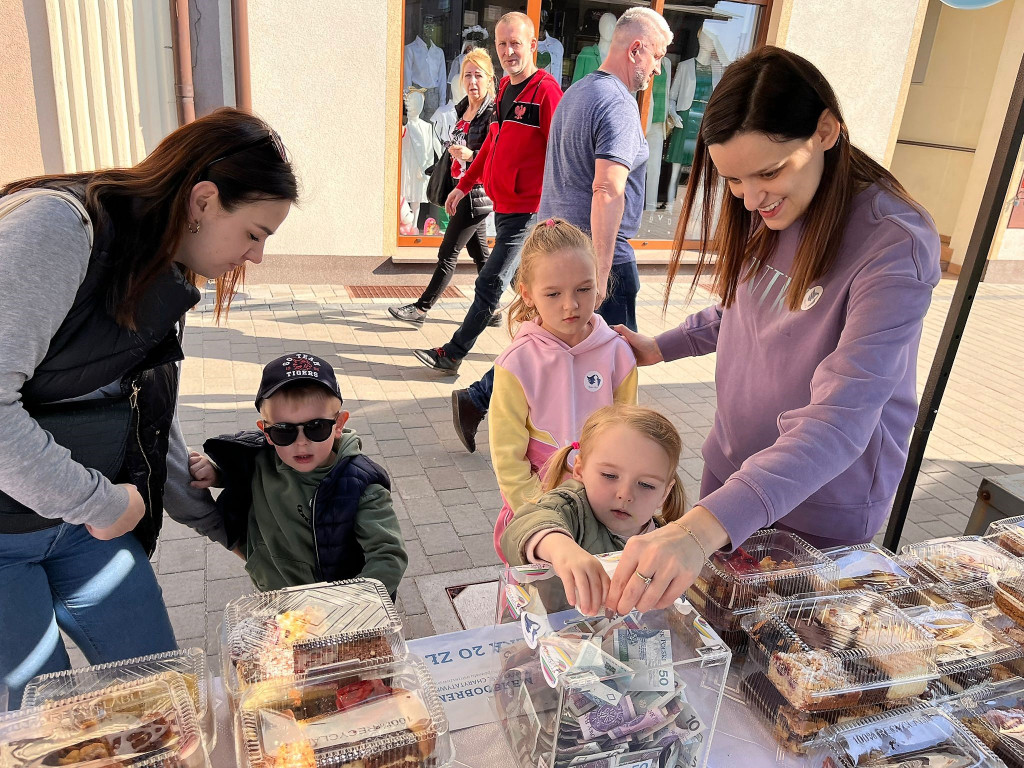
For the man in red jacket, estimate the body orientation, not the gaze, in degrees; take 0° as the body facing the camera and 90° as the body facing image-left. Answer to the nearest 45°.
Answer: approximately 45°

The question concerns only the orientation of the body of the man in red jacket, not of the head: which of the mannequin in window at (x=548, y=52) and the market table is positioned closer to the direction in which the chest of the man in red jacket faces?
the market table

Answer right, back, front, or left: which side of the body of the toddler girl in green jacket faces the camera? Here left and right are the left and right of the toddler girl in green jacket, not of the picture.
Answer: front

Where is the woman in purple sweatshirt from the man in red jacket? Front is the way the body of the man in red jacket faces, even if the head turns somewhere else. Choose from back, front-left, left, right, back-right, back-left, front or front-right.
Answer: front-left

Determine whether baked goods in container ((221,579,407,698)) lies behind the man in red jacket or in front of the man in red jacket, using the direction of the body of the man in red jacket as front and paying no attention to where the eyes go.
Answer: in front

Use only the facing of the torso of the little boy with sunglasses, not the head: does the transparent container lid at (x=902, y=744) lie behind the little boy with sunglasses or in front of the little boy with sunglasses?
in front

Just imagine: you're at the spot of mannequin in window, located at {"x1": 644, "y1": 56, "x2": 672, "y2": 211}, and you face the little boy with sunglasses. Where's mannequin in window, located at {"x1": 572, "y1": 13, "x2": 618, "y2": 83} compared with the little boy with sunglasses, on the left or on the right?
right

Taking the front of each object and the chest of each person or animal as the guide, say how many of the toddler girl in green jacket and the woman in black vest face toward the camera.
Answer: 1

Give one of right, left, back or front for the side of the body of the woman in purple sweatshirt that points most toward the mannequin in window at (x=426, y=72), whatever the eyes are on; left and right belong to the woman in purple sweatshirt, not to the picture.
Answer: right

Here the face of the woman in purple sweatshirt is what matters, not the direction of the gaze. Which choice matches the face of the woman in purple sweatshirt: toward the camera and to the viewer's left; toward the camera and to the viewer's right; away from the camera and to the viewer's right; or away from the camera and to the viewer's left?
toward the camera and to the viewer's left

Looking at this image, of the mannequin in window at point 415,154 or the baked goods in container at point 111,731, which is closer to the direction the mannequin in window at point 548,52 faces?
the baked goods in container

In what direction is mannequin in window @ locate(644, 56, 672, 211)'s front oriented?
toward the camera

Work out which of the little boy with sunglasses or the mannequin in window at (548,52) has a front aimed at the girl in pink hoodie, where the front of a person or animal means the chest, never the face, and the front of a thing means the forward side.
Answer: the mannequin in window

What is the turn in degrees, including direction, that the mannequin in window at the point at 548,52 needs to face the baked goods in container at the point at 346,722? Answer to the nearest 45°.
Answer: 0° — it already faces it

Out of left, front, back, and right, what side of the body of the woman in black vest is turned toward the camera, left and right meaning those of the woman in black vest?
right

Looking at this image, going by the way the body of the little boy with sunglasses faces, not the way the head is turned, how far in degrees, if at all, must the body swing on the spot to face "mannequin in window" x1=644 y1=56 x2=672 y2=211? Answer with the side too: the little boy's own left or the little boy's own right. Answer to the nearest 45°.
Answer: approximately 135° to the little boy's own left

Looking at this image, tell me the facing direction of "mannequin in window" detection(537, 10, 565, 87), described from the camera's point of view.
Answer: facing the viewer

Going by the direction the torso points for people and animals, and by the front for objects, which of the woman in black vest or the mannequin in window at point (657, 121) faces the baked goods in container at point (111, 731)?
the mannequin in window

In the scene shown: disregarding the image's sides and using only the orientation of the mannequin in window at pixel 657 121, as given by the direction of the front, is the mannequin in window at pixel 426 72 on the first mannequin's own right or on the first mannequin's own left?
on the first mannequin's own right
